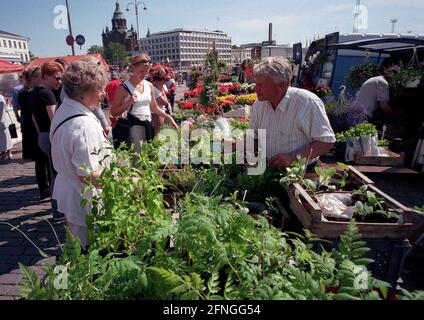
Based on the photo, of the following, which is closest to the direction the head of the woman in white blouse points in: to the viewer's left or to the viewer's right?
to the viewer's right

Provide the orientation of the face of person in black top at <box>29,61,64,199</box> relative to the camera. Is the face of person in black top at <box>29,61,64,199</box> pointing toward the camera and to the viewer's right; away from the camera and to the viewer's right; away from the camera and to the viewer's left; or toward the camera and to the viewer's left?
toward the camera and to the viewer's right

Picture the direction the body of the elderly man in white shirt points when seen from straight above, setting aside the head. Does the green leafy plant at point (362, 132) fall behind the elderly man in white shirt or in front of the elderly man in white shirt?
behind

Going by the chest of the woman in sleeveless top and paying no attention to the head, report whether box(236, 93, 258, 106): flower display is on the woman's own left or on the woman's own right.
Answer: on the woman's own left

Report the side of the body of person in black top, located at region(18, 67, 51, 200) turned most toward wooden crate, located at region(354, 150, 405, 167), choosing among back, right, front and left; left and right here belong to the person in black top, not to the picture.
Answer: front

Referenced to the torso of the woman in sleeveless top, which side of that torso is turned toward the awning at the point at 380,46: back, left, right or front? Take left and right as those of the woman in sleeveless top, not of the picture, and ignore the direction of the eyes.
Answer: left

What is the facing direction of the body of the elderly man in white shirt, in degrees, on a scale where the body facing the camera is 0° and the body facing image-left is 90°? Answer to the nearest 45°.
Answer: approximately 45°

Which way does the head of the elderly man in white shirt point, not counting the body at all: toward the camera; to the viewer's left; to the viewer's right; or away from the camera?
to the viewer's left

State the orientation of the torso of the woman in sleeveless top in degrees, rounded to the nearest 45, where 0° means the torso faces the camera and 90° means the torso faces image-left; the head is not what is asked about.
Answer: approximately 315°

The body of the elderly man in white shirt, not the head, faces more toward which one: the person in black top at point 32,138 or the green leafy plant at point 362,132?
the person in black top

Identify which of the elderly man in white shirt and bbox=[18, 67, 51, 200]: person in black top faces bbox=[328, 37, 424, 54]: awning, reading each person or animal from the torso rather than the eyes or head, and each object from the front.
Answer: the person in black top

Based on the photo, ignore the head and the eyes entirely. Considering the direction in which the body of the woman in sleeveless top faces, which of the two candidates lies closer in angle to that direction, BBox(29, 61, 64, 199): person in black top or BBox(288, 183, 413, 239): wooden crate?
the wooden crate

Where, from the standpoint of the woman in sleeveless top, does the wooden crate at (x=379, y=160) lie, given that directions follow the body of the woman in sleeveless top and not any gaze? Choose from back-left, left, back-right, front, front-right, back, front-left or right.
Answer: front-left

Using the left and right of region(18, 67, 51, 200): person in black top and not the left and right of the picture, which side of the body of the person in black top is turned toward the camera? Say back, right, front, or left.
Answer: right

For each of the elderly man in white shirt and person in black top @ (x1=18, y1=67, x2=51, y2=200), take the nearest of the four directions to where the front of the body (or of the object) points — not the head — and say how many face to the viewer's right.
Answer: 1
